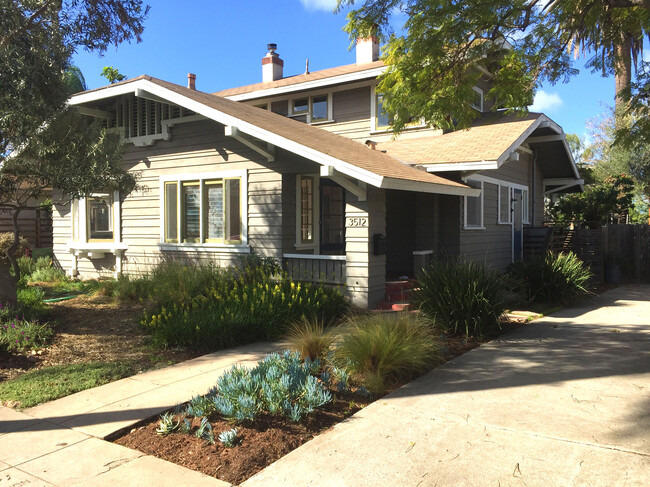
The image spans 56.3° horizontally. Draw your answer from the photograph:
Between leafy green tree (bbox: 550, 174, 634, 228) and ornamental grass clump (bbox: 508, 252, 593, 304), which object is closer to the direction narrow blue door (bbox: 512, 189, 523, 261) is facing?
the ornamental grass clump

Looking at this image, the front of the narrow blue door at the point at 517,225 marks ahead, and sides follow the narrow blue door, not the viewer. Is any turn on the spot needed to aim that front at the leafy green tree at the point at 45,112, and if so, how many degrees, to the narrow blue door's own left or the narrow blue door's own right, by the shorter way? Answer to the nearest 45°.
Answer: approximately 90° to the narrow blue door's own right

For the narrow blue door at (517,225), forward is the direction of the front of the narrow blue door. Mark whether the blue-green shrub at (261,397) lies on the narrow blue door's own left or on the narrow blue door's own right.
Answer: on the narrow blue door's own right

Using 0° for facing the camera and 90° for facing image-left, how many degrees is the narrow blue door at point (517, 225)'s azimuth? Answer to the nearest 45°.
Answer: approximately 315°

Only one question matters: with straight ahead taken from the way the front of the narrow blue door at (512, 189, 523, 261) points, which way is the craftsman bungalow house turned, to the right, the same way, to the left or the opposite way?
to the right

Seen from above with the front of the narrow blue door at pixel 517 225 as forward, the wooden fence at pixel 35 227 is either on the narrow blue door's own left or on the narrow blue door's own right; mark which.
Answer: on the narrow blue door's own right

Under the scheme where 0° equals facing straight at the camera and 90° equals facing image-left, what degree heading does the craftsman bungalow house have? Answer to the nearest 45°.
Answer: approximately 45°
